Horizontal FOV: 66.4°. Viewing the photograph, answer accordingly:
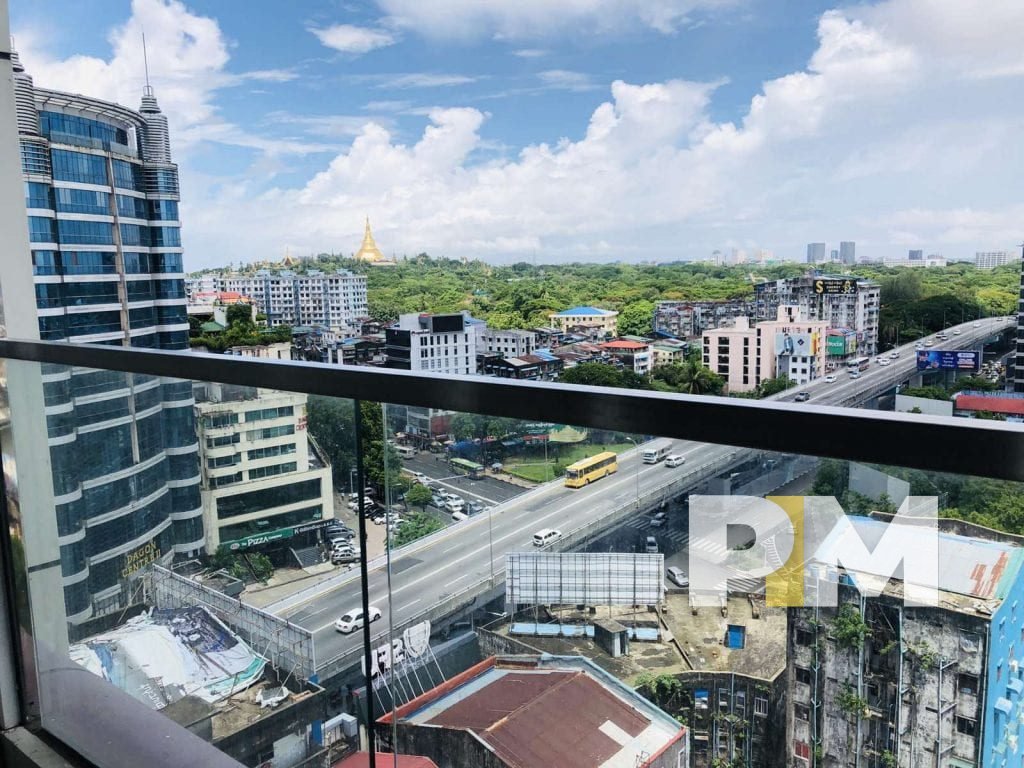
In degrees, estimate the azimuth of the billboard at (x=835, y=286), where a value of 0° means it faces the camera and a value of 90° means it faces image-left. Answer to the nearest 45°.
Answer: approximately 0°

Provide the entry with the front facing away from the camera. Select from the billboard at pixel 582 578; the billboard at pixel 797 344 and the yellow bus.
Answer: the billboard at pixel 582 578

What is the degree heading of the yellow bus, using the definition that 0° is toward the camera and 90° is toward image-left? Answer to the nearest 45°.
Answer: approximately 45°

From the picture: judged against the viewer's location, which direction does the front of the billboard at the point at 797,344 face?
facing the viewer

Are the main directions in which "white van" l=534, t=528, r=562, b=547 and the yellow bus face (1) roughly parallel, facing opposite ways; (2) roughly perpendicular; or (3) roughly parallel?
roughly parallel, facing opposite ways

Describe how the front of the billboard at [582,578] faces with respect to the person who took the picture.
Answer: facing away from the viewer

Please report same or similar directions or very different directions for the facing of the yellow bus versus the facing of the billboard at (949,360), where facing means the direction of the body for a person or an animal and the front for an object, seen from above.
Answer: same or similar directions

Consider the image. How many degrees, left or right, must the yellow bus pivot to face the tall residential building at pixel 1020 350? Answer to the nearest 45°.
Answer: approximately 180°

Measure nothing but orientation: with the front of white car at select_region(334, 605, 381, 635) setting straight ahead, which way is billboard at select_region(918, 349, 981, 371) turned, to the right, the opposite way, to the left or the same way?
the opposite way

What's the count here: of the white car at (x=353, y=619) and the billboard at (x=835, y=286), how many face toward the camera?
1

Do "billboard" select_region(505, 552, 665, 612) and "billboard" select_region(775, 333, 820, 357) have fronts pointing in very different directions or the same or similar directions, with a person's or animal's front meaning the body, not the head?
very different directions

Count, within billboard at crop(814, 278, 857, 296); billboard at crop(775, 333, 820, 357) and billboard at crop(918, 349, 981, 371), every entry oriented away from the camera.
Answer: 0

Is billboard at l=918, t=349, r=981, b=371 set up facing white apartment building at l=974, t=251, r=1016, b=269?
no

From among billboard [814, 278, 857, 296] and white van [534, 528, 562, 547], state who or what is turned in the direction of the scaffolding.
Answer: the billboard

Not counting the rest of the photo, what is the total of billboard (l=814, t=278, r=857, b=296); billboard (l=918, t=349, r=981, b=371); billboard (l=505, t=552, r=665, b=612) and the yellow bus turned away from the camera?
1

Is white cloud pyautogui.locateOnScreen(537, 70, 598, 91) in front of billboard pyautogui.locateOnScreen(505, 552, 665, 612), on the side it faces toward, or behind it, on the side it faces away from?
in front

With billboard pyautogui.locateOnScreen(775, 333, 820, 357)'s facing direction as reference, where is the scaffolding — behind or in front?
in front

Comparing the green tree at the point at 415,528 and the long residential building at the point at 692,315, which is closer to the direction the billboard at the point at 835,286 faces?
the green tree
